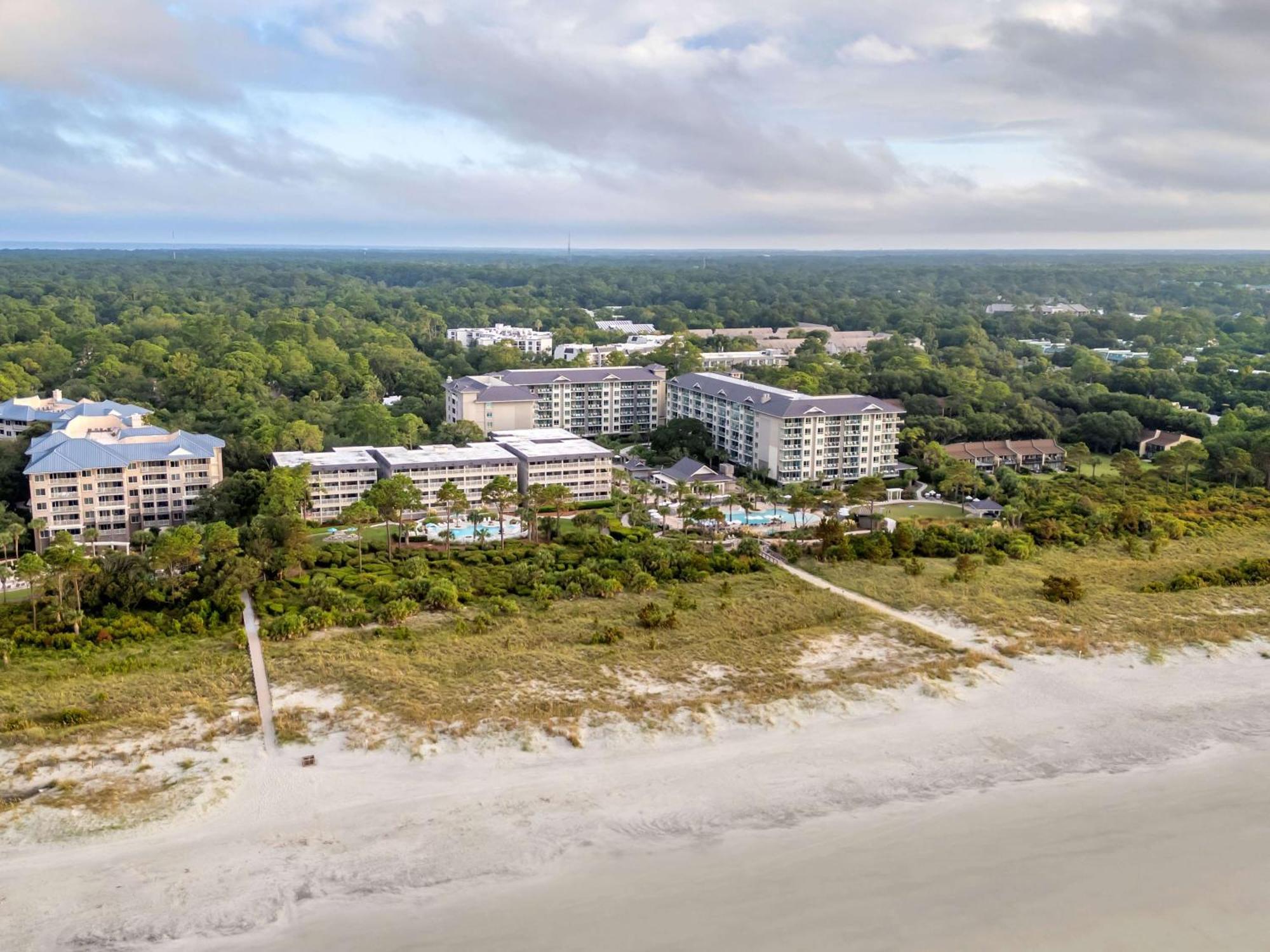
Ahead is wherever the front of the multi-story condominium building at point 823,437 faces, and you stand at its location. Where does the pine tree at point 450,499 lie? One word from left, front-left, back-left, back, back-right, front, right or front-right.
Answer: front-right

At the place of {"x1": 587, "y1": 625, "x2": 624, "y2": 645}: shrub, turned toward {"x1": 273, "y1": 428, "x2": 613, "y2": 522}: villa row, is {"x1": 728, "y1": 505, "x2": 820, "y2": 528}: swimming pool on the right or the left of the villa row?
right

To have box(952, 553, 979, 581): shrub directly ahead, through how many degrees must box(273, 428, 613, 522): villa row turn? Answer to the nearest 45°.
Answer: approximately 45° to its left

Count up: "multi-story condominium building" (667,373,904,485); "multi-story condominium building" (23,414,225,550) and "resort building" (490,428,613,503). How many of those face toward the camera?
3

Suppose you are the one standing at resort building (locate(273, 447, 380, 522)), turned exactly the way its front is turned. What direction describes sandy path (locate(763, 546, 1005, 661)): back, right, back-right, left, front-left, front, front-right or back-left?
front-left

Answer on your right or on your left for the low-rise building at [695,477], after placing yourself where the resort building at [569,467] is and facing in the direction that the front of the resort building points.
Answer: on your left

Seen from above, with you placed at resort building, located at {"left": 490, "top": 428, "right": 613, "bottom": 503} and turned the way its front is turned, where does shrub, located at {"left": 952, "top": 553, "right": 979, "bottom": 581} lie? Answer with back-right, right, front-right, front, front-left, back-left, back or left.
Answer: front-left

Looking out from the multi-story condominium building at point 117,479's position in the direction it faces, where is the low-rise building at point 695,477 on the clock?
The low-rise building is roughly at 9 o'clock from the multi-story condominium building.

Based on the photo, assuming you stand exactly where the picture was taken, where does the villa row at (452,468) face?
facing the viewer

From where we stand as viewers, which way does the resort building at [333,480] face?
facing the viewer

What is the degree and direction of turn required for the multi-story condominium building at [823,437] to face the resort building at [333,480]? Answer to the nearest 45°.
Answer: approximately 45° to its right

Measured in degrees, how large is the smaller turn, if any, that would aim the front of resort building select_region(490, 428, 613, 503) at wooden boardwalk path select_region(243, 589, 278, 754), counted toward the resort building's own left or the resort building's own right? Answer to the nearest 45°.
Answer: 0° — it already faces it

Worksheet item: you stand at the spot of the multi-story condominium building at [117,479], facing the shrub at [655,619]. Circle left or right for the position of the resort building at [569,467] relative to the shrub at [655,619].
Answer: left

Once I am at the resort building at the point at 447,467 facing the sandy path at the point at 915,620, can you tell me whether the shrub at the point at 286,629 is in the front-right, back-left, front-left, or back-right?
front-right

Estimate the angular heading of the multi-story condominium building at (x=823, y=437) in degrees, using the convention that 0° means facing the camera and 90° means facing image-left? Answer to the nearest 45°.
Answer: approximately 0°

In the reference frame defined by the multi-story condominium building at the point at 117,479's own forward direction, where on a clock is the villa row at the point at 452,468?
The villa row is roughly at 9 o'clock from the multi-story condominium building.

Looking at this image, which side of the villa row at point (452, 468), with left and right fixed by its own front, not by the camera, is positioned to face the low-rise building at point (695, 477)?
left
